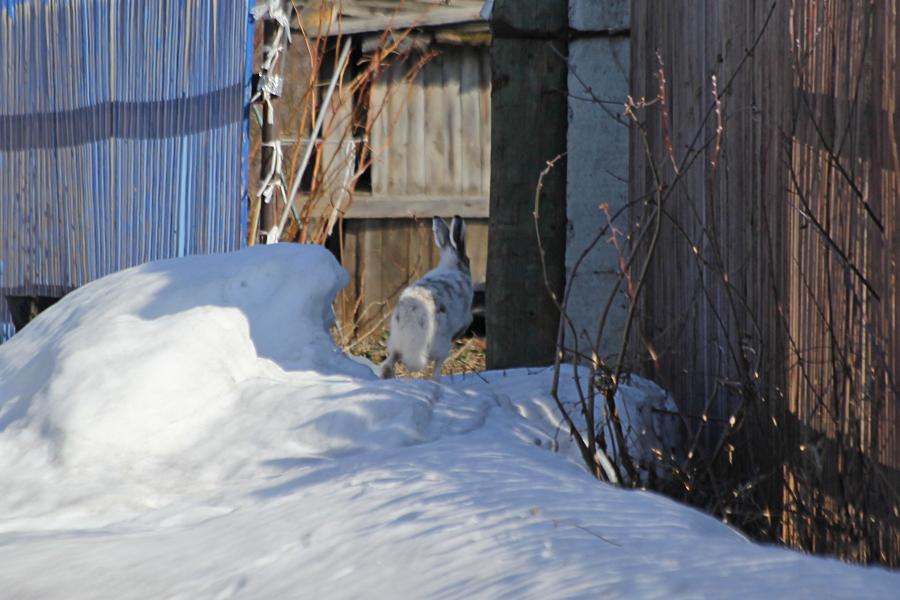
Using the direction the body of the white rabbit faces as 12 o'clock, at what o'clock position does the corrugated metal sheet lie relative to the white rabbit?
The corrugated metal sheet is roughly at 9 o'clock from the white rabbit.

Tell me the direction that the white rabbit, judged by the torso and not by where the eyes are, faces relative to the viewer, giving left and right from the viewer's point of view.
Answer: facing away from the viewer and to the right of the viewer

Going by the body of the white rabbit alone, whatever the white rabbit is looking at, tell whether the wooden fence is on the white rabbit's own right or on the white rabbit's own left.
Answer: on the white rabbit's own right
